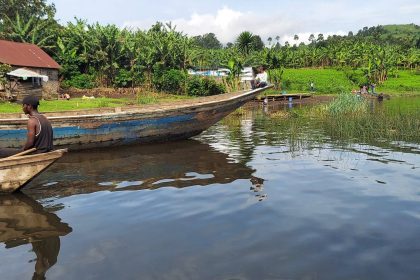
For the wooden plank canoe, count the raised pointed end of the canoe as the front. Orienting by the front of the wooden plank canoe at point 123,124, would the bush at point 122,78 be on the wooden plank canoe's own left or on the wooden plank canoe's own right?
on the wooden plank canoe's own left

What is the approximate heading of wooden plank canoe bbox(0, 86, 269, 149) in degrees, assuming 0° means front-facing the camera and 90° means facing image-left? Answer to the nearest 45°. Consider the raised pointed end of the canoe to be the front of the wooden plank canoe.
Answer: approximately 270°

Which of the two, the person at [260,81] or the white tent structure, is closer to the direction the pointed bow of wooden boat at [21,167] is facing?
the person

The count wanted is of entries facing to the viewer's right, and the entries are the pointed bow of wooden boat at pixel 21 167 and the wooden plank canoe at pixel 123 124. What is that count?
2

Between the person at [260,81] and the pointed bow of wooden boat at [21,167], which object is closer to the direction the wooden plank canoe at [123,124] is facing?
the person

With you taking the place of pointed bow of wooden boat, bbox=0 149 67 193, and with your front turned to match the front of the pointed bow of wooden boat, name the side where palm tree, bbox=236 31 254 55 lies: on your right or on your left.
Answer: on your left

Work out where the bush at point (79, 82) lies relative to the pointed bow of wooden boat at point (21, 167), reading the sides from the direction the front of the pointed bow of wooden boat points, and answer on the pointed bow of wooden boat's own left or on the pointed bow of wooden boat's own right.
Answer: on the pointed bow of wooden boat's own left

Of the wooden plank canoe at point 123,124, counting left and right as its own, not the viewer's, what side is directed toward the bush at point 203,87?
left

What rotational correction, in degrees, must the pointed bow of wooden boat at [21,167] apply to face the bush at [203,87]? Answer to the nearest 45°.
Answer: approximately 45° to its left

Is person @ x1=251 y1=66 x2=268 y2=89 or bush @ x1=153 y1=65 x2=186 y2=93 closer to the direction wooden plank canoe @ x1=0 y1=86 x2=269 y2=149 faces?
the person

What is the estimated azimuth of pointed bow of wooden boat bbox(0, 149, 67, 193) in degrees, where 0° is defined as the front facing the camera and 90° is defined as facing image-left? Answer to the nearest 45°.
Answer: approximately 270°

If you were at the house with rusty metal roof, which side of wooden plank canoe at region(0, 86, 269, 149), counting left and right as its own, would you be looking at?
left
